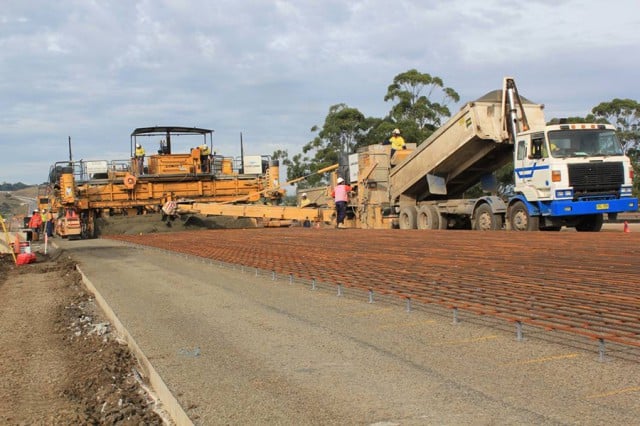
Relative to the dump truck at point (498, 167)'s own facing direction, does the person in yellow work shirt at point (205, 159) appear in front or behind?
behind

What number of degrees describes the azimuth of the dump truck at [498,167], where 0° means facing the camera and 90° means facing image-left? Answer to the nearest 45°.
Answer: approximately 315°
